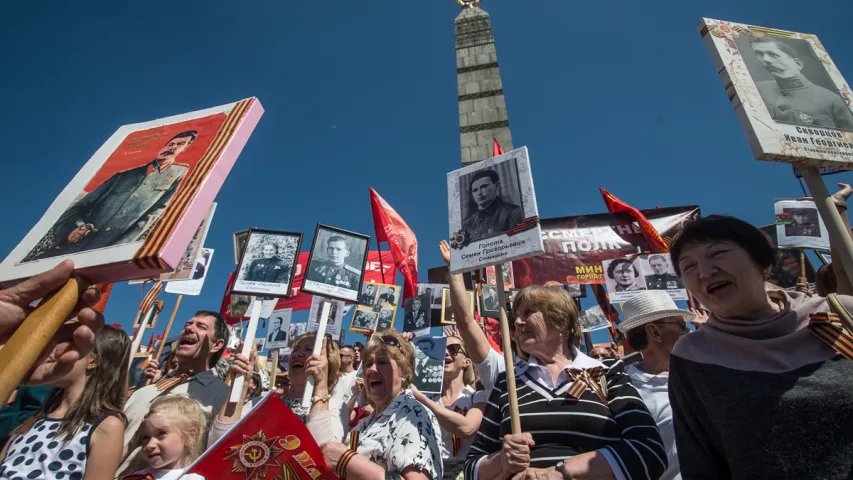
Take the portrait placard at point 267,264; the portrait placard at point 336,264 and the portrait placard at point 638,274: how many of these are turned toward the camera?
3

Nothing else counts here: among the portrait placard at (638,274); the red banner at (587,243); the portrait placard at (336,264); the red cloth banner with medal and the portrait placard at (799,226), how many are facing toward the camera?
5

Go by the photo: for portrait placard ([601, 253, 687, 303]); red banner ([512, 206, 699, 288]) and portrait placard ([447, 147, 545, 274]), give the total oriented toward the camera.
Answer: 3

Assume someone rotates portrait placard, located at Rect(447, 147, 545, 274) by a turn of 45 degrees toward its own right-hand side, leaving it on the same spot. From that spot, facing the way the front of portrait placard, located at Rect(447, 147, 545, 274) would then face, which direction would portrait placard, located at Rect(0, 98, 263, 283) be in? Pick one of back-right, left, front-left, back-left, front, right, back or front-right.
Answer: front

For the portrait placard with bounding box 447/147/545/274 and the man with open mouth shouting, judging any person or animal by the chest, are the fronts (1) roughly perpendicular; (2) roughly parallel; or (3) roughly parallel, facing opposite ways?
roughly parallel

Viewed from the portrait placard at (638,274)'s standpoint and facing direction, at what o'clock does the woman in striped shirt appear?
The woman in striped shirt is roughly at 12 o'clock from the portrait placard.

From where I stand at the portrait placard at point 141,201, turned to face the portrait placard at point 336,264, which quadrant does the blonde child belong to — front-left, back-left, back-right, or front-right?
front-left

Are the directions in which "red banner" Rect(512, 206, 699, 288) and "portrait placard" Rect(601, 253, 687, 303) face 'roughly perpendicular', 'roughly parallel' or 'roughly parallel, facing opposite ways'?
roughly parallel

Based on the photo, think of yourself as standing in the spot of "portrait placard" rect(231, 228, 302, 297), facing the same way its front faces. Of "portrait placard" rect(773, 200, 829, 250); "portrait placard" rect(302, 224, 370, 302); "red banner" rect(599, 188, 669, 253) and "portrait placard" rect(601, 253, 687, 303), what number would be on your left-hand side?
4

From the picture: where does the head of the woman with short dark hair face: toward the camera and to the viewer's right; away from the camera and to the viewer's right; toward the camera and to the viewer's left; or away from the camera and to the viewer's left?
toward the camera and to the viewer's left

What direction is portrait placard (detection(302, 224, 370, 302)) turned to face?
toward the camera

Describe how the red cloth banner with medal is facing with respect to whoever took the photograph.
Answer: facing the viewer

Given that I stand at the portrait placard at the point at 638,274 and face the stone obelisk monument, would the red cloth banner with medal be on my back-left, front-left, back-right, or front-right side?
back-left

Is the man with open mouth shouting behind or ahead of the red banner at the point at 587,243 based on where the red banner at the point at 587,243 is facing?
ahead

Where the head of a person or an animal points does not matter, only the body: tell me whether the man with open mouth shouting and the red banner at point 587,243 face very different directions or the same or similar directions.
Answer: same or similar directions

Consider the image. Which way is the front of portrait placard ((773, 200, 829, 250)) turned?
toward the camera

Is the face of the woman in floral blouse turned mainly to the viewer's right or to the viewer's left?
to the viewer's left

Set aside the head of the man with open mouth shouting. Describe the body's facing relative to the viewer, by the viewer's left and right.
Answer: facing the viewer and to the left of the viewer
